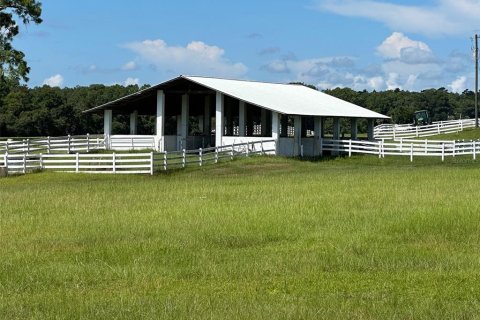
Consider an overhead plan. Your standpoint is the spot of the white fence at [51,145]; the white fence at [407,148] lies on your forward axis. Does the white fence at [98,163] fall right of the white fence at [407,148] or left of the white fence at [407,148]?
right
